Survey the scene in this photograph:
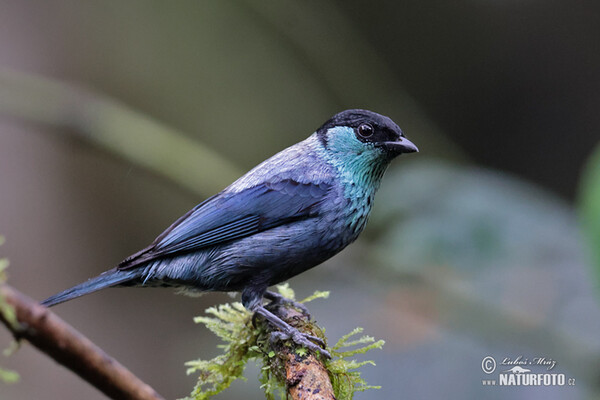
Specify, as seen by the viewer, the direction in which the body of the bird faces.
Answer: to the viewer's right

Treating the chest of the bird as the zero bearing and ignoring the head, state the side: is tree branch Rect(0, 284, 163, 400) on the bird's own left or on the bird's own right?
on the bird's own right
